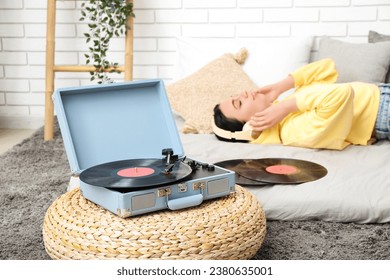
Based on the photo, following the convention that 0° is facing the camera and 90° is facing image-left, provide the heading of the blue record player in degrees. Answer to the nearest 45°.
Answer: approximately 315°

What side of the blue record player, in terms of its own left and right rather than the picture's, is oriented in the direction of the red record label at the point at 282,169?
left

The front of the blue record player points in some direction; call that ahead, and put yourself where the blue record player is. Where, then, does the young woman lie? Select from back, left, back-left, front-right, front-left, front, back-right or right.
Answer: left

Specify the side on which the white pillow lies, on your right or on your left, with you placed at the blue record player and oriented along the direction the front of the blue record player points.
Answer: on your left

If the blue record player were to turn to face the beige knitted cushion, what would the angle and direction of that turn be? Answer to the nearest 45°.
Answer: approximately 135° to its left

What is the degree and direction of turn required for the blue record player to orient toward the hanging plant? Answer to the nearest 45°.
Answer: approximately 135° to its left
